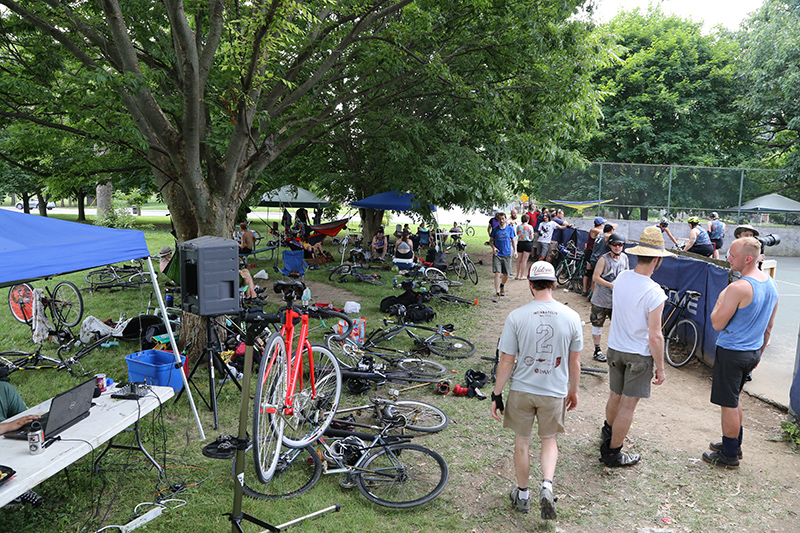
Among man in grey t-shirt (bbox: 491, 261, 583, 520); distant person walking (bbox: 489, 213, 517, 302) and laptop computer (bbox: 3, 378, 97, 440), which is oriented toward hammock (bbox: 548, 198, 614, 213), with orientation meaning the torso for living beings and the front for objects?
the man in grey t-shirt

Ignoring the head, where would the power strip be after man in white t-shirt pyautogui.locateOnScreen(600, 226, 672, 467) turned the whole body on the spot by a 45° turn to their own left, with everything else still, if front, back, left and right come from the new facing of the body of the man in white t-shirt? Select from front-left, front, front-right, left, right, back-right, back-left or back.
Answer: back-left

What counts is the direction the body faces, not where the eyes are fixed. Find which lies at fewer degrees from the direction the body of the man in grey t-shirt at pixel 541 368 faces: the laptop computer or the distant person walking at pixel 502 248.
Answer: the distant person walking

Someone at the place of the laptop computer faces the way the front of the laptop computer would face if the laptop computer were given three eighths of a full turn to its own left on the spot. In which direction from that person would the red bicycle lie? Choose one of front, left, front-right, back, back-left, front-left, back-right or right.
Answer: left

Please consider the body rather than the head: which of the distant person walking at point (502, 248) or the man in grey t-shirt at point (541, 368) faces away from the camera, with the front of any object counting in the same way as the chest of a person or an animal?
the man in grey t-shirt

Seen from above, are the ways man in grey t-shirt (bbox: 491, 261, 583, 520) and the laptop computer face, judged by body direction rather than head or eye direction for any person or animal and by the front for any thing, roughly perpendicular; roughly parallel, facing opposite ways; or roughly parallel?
roughly perpendicular

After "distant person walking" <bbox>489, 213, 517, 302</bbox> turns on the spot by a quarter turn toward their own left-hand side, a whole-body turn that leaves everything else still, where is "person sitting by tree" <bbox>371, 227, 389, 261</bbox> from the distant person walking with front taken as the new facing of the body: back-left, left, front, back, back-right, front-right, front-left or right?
back-left

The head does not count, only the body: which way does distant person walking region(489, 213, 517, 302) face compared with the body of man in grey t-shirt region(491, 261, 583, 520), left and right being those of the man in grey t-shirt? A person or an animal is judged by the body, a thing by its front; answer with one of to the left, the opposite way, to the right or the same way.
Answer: the opposite way

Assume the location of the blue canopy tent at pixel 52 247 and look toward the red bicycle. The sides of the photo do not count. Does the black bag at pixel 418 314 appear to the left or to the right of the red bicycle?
left

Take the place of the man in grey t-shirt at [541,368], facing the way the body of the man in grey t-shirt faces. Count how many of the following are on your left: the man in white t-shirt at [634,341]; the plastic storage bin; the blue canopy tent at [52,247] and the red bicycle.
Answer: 3

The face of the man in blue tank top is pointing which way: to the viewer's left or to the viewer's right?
to the viewer's left

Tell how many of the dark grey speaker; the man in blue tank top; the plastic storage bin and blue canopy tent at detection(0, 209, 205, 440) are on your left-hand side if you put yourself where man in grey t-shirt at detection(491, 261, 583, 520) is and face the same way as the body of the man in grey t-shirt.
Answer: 3

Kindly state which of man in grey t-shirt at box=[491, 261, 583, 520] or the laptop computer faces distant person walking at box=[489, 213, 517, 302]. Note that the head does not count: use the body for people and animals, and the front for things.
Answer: the man in grey t-shirt

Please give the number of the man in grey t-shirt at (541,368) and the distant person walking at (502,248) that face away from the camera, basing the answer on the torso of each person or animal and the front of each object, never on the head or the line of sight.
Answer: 1

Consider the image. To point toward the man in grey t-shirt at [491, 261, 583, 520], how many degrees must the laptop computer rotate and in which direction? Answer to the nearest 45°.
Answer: approximately 180°

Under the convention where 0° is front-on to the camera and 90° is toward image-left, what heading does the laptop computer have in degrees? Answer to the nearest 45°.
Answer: approximately 135°

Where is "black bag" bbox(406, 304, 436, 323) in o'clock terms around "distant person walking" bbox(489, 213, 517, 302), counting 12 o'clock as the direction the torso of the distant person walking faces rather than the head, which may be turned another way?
The black bag is roughly at 1 o'clock from the distant person walking.
